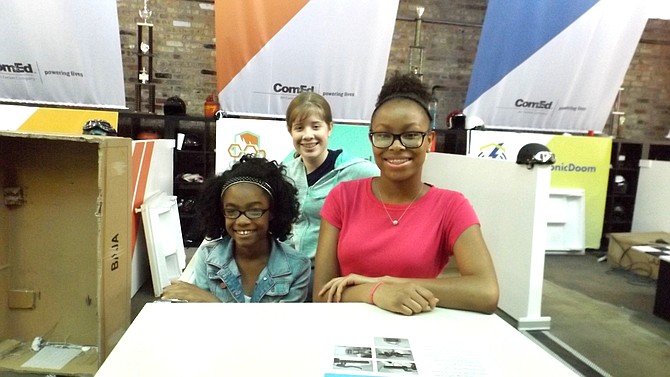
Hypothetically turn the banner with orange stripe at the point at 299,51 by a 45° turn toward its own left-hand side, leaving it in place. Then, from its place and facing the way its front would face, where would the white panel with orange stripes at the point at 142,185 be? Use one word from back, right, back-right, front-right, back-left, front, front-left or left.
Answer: right

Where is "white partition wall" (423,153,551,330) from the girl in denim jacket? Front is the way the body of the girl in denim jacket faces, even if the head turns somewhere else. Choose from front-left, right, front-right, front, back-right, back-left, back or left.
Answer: back-left

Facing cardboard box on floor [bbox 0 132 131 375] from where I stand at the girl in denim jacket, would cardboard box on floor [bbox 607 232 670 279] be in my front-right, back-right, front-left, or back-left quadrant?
back-right

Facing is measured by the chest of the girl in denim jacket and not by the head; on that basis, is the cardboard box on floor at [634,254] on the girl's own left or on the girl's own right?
on the girl's own left

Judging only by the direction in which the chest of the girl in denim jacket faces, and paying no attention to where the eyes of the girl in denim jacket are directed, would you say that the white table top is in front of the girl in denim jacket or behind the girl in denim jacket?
in front

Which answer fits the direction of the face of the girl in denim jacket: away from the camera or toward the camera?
toward the camera

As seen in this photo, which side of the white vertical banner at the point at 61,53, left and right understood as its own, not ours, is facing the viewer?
front

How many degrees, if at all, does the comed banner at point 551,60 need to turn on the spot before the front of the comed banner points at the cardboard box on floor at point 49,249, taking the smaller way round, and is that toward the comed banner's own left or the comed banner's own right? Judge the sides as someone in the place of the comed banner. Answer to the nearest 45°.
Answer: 0° — it already faces it

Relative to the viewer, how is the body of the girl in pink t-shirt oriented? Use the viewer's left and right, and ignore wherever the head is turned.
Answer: facing the viewer

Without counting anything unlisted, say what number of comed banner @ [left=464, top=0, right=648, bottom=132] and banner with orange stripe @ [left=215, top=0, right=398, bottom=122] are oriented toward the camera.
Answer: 2

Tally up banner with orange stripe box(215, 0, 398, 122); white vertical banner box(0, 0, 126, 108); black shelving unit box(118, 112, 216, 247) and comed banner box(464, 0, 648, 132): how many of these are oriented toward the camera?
4

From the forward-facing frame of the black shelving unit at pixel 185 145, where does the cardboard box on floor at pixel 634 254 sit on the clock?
The cardboard box on floor is roughly at 10 o'clock from the black shelving unit.
